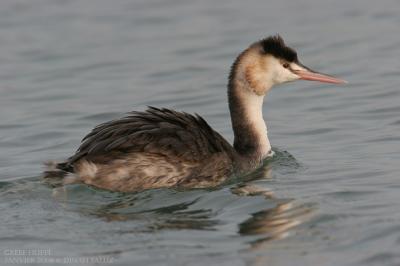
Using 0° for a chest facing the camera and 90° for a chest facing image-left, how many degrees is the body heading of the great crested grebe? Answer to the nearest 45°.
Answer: approximately 270°
